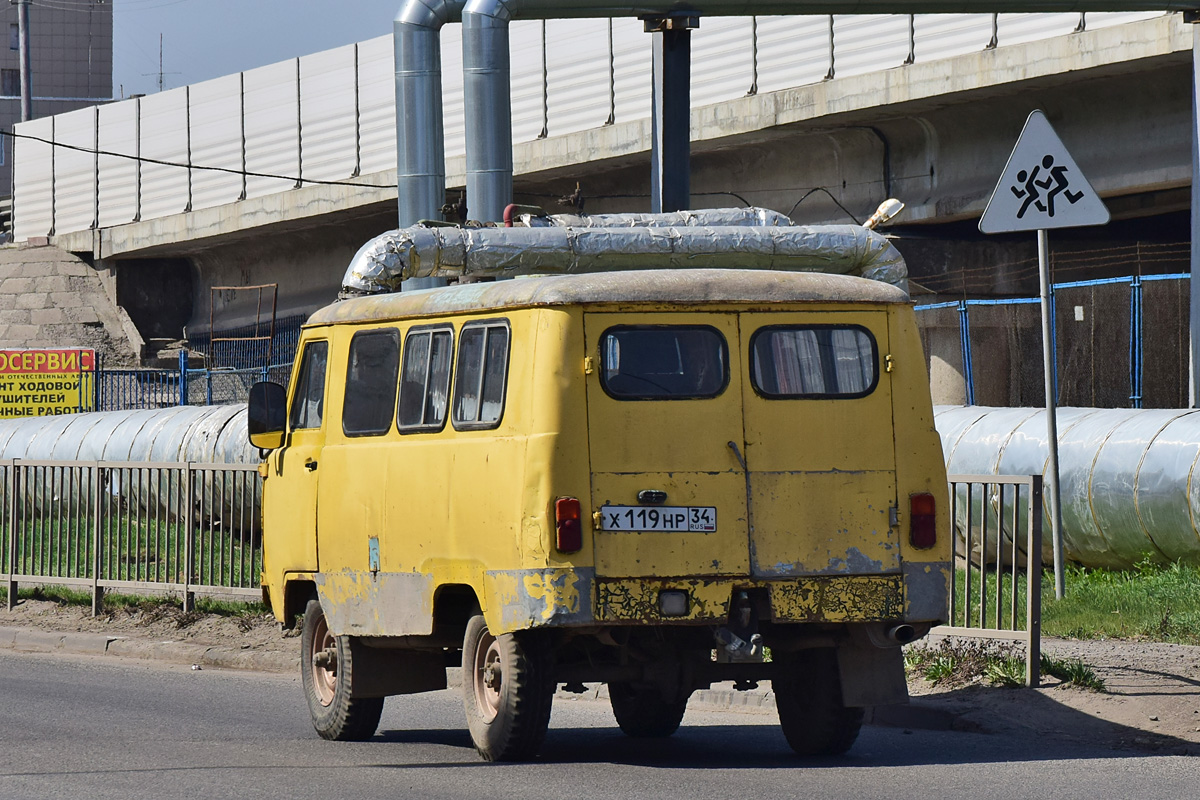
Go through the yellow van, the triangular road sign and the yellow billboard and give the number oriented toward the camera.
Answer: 2

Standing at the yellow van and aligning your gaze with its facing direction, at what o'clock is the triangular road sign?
The triangular road sign is roughly at 3 o'clock from the yellow van.

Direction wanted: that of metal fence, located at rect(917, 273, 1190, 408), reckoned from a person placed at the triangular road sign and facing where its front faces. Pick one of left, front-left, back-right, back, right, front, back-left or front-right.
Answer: back

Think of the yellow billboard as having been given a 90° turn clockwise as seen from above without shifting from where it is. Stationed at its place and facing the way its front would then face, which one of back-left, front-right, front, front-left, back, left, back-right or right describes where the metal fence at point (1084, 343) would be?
back-left

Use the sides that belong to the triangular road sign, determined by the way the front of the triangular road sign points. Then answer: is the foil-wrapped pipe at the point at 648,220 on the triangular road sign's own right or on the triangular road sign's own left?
on the triangular road sign's own right

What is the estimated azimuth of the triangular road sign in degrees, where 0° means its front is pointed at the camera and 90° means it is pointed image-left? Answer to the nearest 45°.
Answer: approximately 0°

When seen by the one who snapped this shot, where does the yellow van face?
facing away from the viewer and to the left of the viewer

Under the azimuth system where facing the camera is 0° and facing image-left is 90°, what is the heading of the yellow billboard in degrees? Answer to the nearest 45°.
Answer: approximately 0°

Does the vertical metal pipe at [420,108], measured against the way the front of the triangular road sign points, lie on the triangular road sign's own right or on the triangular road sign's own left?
on the triangular road sign's own right

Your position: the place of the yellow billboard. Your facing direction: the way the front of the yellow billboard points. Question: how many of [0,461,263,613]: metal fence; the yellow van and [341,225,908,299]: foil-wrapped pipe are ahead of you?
3

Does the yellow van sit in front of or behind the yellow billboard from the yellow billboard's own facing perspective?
in front

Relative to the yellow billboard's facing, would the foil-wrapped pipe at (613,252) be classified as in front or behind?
in front
